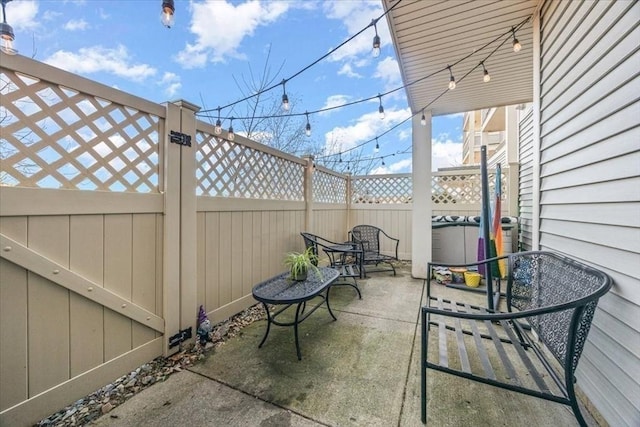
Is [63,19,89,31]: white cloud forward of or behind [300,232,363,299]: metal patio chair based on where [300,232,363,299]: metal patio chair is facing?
behind

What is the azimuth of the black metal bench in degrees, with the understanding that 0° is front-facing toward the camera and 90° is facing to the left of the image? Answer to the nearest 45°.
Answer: approximately 90°

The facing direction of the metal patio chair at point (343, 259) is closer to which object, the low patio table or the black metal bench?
the black metal bench

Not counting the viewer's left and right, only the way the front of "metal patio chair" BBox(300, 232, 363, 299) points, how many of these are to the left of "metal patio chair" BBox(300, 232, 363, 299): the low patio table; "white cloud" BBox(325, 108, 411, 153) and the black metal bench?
1

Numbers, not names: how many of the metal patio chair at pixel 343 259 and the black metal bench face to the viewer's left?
1

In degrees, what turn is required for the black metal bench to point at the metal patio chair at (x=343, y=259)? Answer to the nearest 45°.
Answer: approximately 45° to its right

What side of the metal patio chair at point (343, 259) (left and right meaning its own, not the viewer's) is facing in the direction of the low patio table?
right

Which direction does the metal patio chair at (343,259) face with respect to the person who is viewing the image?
facing to the right of the viewer
